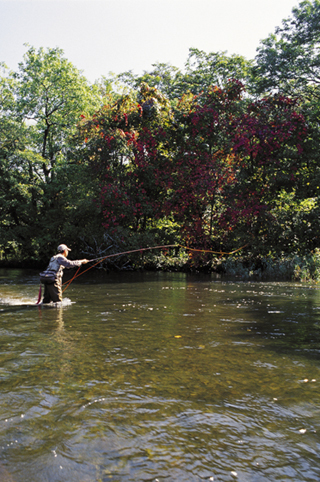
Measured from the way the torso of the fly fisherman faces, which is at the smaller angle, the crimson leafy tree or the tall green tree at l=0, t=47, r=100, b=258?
the crimson leafy tree

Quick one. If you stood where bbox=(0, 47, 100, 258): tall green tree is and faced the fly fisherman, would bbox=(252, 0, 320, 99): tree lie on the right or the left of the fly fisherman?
left

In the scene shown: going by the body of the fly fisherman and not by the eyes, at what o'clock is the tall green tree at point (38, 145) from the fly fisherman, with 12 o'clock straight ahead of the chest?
The tall green tree is roughly at 9 o'clock from the fly fisherman.

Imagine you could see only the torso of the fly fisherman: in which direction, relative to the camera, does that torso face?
to the viewer's right

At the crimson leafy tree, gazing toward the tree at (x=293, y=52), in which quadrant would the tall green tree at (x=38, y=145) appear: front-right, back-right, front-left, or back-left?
back-left

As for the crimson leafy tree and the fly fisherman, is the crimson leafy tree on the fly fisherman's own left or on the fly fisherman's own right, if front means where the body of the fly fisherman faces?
on the fly fisherman's own left

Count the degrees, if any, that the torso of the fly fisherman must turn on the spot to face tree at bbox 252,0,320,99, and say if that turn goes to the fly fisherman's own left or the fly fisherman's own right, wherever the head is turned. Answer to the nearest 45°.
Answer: approximately 45° to the fly fisherman's own left

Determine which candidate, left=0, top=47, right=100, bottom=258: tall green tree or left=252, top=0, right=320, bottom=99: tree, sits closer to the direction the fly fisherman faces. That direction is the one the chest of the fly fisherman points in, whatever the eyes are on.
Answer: the tree
